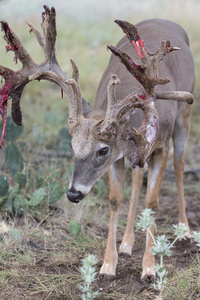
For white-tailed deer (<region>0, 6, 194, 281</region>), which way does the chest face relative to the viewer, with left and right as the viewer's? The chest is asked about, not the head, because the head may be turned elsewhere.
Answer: facing the viewer and to the left of the viewer
